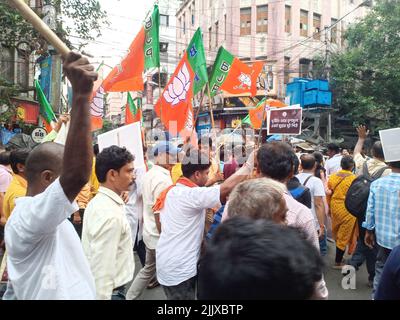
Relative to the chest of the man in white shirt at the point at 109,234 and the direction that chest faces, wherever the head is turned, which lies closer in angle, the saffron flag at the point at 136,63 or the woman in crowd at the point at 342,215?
the woman in crowd

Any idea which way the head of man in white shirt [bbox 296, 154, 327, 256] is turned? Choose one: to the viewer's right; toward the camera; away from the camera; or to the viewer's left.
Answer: away from the camera

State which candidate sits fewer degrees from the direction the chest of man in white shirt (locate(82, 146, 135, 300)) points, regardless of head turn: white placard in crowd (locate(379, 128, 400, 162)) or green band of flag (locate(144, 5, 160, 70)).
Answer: the white placard in crowd

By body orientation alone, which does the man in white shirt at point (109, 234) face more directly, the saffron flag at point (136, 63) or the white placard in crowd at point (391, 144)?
the white placard in crowd

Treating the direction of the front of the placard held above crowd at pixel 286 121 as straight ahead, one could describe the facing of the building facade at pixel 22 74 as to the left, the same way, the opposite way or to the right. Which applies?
to the left

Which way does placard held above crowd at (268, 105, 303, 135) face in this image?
toward the camera
